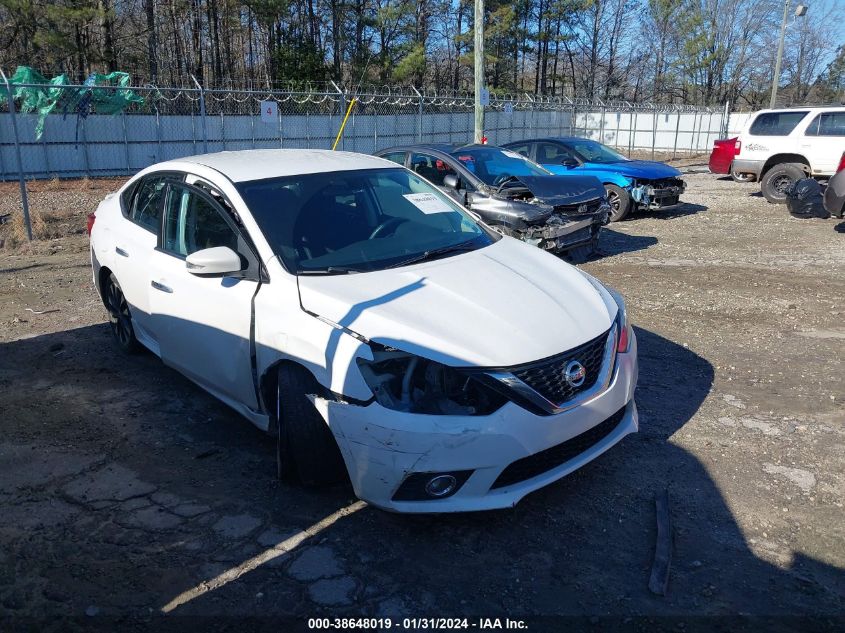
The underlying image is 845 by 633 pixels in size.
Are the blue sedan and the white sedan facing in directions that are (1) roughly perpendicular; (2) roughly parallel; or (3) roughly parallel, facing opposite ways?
roughly parallel

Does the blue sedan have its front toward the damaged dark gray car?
no

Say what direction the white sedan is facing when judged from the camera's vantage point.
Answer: facing the viewer and to the right of the viewer

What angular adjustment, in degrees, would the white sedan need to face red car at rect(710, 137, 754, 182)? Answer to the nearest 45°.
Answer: approximately 90° to its left

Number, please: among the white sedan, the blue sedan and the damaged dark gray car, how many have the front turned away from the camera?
0

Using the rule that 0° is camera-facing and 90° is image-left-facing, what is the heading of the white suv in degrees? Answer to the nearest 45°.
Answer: approximately 270°

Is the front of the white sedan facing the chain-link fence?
no

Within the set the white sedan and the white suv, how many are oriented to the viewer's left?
0

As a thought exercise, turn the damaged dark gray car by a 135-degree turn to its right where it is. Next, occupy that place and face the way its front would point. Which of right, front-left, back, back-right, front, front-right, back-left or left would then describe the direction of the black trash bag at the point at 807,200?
back-right

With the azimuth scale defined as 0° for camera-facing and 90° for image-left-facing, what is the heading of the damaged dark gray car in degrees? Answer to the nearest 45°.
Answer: approximately 315°

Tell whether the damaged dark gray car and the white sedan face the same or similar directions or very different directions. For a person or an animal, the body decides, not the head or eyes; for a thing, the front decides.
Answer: same or similar directions

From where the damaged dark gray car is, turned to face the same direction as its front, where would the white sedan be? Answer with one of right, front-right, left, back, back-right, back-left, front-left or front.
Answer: front-right
